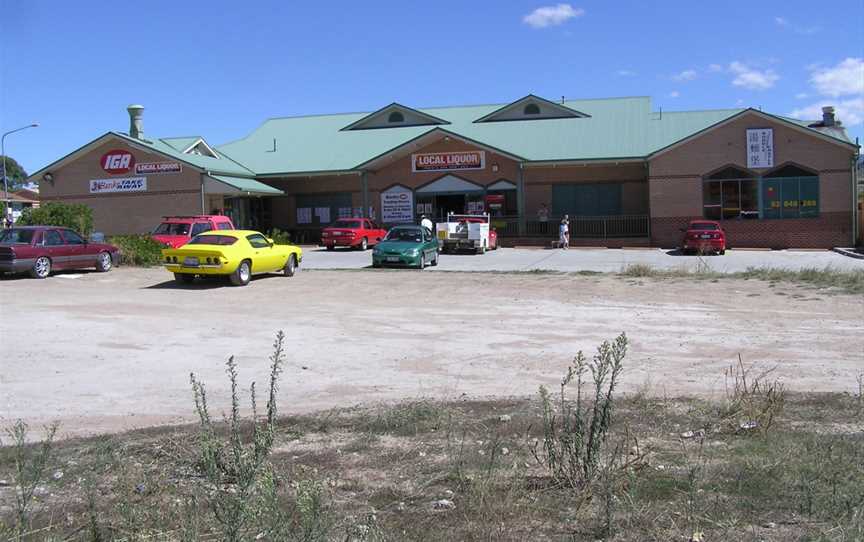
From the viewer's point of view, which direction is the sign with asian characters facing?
toward the camera

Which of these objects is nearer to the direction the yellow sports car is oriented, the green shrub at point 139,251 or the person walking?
the person walking

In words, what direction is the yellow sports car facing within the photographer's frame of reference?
facing away from the viewer and to the right of the viewer

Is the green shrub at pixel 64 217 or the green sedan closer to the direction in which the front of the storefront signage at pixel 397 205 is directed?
the green sedan

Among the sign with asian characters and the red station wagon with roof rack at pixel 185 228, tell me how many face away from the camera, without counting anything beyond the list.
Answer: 0

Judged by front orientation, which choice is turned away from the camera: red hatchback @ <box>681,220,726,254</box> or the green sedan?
the red hatchback

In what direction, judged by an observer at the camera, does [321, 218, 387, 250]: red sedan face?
facing away from the viewer and to the right of the viewer

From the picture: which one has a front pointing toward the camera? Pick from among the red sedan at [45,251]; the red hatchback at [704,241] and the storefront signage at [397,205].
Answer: the storefront signage

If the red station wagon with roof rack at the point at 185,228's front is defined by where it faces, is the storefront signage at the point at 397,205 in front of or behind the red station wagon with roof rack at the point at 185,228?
behind

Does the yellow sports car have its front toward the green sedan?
yes

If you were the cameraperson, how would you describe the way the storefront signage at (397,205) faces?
facing the viewer

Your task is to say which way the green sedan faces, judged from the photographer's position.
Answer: facing the viewer and to the left of the viewer
